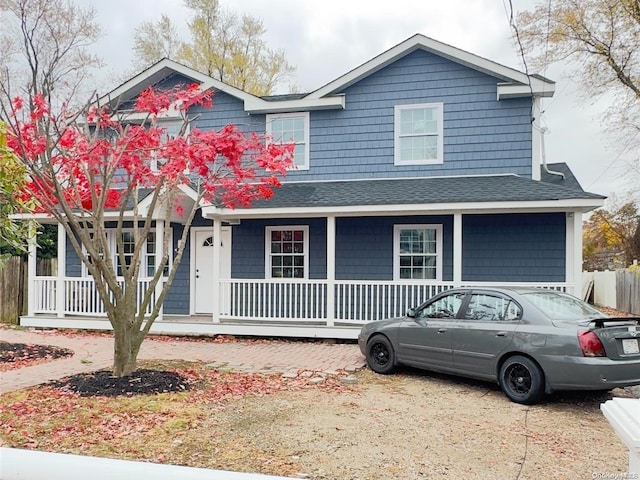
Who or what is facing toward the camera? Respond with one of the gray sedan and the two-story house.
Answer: the two-story house

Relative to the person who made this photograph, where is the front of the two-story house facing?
facing the viewer

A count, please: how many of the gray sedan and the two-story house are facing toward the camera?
1

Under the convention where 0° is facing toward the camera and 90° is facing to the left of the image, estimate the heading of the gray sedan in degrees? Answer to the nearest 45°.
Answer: approximately 135°

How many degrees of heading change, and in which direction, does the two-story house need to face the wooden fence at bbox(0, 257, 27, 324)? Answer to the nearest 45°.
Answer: approximately 90° to its right

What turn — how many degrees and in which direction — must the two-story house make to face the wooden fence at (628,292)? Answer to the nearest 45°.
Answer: approximately 135° to its left

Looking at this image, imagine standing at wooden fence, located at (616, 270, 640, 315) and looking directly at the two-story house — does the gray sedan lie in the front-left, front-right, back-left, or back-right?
front-left

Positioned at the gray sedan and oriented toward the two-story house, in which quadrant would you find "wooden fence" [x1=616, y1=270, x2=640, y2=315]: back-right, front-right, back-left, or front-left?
front-right

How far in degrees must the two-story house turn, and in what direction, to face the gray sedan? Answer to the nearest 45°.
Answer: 0° — it already faces it
